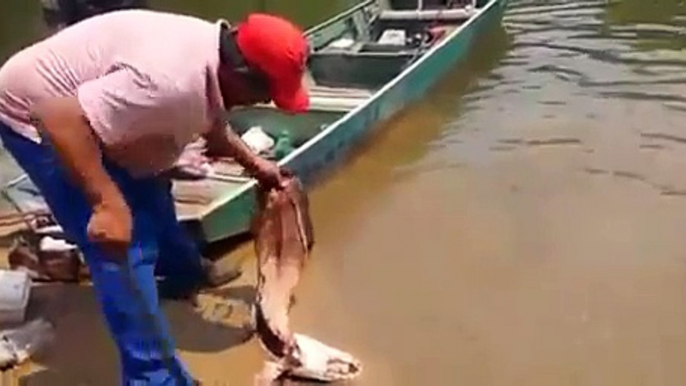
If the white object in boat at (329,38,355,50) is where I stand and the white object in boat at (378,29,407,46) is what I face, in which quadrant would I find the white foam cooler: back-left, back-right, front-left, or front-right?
back-right
